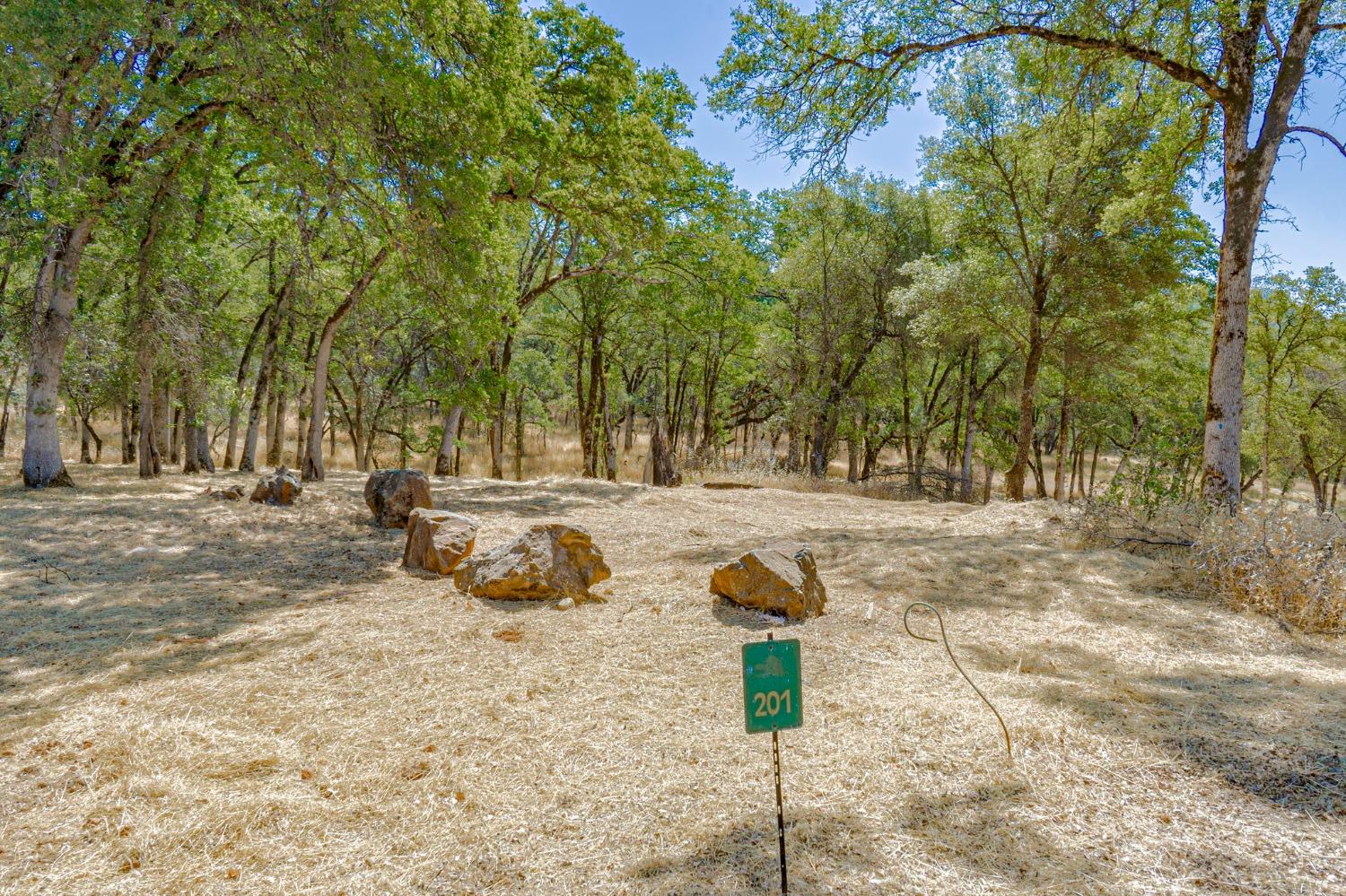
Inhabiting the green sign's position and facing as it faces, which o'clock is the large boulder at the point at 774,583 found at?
The large boulder is roughly at 6 o'clock from the green sign.

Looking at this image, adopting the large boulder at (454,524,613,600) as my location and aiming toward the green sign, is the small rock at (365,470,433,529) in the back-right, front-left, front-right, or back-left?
back-right

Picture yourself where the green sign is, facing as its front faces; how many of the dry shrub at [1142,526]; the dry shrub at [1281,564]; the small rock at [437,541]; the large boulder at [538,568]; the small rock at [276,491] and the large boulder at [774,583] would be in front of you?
0

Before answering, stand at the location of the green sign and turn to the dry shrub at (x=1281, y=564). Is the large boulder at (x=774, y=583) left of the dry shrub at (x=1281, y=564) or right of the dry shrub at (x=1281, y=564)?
left

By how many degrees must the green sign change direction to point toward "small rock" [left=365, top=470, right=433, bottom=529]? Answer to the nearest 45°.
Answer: approximately 135° to its right

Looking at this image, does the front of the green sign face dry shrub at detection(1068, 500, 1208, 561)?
no

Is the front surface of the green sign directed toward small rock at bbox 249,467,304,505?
no

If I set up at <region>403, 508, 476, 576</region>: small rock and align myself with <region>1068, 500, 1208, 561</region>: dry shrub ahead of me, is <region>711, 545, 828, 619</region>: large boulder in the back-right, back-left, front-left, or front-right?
front-right

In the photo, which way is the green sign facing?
toward the camera

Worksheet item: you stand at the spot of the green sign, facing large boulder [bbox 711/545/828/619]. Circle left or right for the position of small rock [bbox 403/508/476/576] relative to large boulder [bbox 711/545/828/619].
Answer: left

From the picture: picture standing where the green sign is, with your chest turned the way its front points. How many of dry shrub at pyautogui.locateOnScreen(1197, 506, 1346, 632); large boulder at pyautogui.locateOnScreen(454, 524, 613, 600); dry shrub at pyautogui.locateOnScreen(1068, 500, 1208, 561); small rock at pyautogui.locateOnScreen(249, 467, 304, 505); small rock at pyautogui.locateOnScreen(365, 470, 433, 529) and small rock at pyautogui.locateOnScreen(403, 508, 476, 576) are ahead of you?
0

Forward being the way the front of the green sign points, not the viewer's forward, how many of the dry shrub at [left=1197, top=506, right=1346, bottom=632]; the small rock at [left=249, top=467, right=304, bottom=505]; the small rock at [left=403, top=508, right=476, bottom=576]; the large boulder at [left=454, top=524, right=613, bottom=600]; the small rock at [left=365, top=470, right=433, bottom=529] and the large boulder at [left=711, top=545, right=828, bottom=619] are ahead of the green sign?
0

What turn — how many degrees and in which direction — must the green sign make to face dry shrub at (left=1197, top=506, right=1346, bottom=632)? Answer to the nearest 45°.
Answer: approximately 135° to its left

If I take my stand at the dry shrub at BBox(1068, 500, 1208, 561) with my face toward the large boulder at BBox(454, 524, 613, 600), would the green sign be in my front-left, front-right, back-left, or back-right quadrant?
front-left

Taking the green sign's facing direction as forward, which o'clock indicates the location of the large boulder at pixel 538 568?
The large boulder is roughly at 5 o'clock from the green sign.

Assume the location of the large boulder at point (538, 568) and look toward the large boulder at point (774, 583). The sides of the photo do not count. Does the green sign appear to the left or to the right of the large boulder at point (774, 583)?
right

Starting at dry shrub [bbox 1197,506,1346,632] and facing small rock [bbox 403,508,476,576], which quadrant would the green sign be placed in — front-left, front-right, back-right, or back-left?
front-left

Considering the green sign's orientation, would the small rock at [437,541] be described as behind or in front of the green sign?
behind
